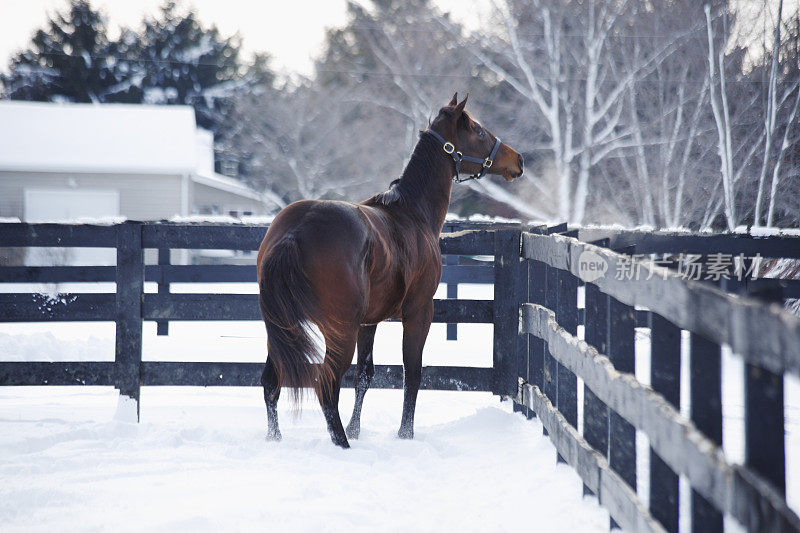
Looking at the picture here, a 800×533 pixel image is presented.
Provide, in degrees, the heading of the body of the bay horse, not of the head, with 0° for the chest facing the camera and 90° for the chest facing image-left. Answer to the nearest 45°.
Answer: approximately 225°

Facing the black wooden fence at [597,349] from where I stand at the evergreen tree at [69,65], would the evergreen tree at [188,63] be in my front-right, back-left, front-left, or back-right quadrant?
front-left

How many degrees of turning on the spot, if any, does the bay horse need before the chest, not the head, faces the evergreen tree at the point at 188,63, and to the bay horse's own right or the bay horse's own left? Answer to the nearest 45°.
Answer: approximately 45° to the bay horse's own left

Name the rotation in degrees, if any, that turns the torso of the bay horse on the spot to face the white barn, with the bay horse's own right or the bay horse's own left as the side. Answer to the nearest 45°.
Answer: approximately 90° to the bay horse's own left

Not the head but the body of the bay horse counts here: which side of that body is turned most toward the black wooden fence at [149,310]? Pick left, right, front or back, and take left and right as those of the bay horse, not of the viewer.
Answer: left

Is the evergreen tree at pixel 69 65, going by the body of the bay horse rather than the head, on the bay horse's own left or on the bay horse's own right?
on the bay horse's own left
